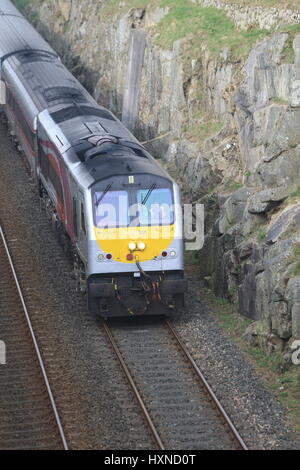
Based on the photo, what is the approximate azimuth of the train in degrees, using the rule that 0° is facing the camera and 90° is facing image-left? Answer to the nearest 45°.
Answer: approximately 0°
